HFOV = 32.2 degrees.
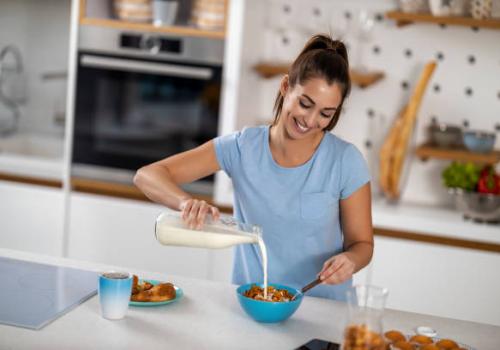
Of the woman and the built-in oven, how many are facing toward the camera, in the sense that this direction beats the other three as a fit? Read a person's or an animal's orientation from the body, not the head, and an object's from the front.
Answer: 2

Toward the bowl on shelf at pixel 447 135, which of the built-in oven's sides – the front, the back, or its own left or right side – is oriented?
left

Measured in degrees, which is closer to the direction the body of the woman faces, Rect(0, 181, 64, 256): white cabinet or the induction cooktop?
the induction cooktop

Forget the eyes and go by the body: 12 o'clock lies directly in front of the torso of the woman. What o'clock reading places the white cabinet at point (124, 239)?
The white cabinet is roughly at 5 o'clock from the woman.

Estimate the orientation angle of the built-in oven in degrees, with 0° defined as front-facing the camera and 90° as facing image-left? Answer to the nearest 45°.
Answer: approximately 0°

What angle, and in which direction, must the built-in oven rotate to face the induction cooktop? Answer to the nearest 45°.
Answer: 0° — it already faces it

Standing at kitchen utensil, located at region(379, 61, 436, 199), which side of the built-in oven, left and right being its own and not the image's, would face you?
left

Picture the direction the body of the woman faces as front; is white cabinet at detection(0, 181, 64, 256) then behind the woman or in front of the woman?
behind
